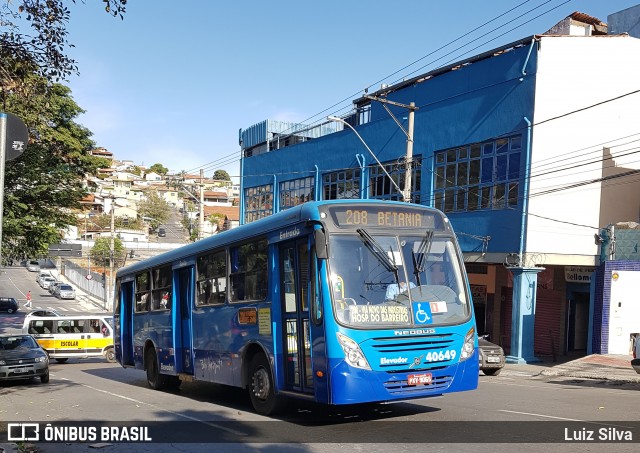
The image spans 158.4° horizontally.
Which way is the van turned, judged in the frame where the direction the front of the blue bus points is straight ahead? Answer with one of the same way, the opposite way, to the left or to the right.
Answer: to the left

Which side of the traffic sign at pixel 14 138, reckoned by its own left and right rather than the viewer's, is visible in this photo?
back

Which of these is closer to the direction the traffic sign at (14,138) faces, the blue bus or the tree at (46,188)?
the tree

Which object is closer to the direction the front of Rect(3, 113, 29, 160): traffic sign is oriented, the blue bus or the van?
the van

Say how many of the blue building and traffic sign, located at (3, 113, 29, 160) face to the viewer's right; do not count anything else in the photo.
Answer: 0

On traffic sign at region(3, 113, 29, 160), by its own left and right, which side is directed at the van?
front

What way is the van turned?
to the viewer's right

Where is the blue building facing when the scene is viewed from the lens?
facing the viewer and to the left of the viewer

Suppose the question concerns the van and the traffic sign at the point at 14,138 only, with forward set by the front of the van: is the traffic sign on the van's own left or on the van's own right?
on the van's own right
